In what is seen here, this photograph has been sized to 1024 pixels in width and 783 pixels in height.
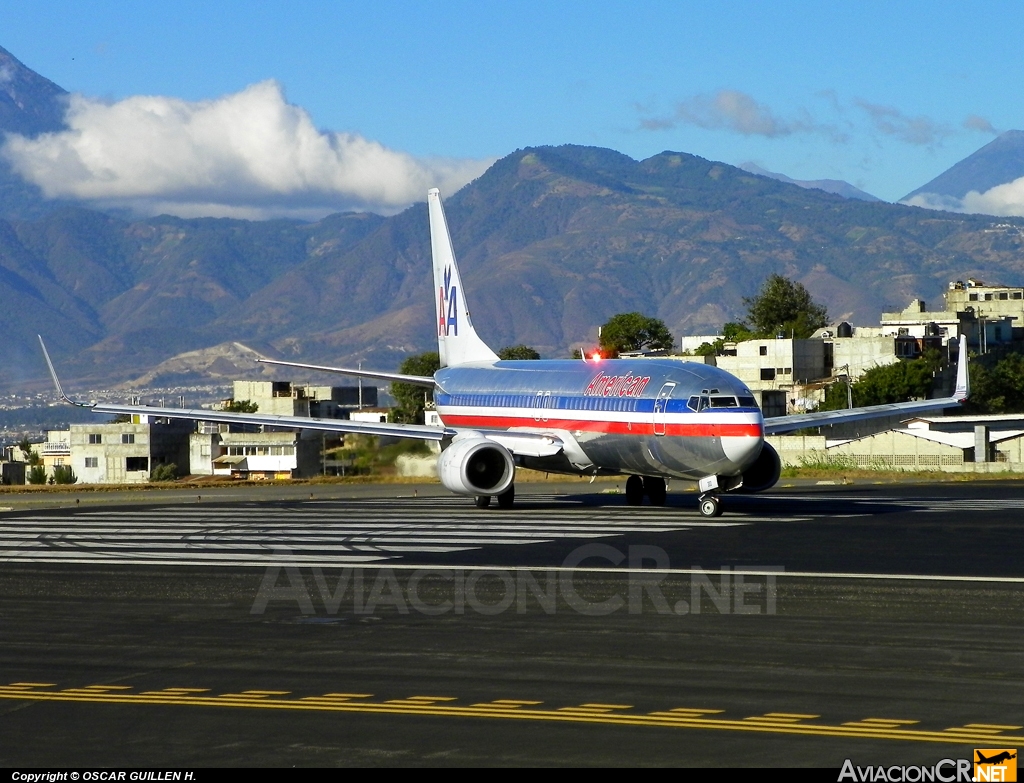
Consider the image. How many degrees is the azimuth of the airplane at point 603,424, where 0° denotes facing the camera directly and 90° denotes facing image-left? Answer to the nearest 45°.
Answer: approximately 315°
